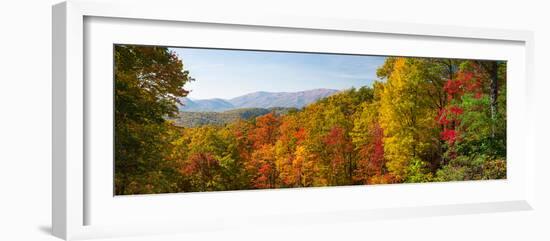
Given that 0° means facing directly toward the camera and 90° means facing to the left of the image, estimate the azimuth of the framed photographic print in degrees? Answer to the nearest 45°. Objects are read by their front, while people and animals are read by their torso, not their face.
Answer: approximately 315°
